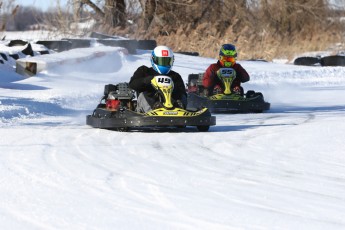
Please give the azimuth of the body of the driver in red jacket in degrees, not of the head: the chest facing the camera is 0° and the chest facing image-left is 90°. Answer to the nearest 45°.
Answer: approximately 0°

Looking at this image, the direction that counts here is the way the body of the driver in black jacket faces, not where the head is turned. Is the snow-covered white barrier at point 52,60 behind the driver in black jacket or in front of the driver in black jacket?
behind

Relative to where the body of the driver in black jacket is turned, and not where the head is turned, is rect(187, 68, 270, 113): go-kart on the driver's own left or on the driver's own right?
on the driver's own left
